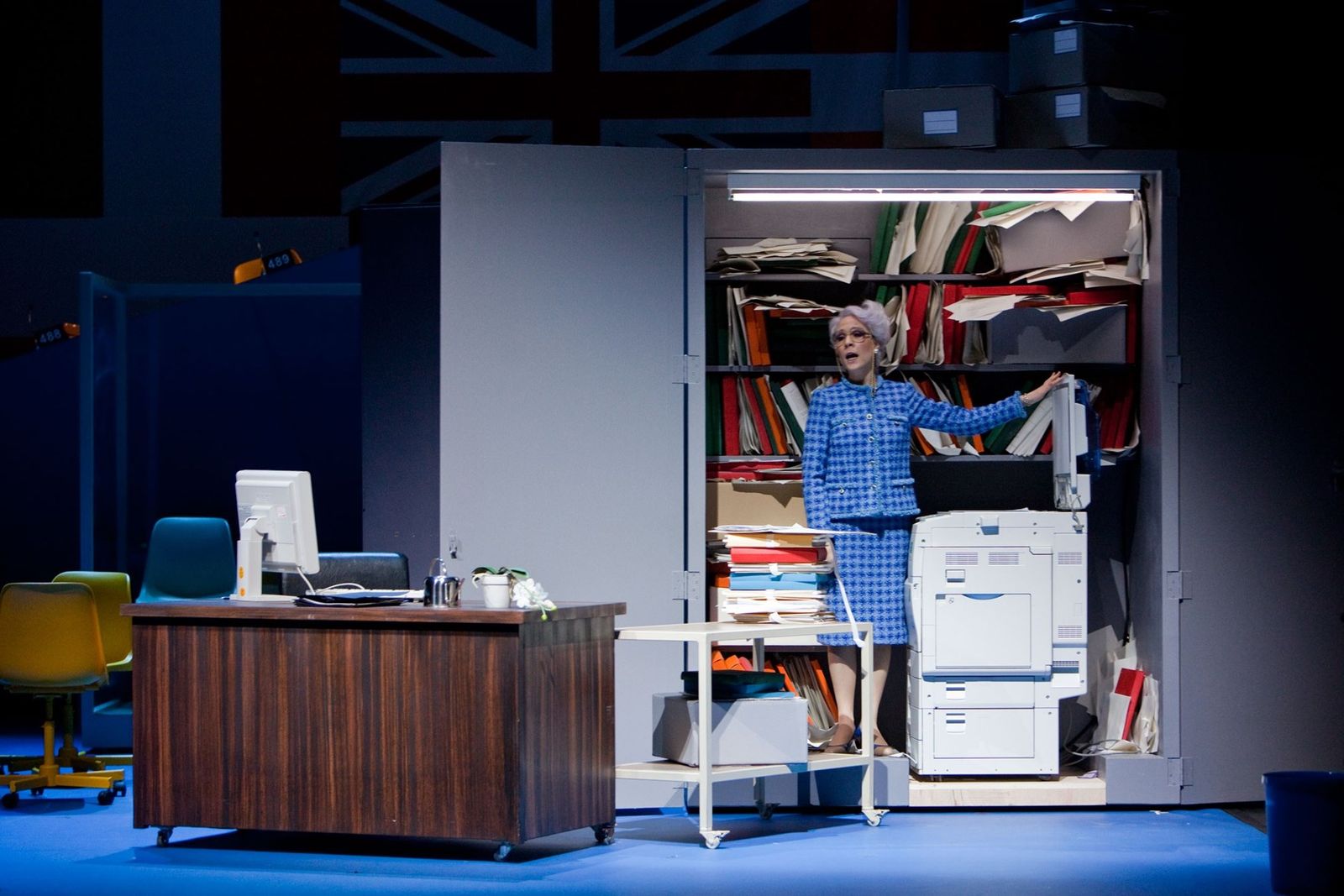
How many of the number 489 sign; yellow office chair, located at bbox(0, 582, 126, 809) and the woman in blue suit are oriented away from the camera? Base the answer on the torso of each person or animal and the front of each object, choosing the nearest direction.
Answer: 1

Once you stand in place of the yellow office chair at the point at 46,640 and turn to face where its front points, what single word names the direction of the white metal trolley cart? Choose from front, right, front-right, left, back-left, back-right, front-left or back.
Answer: back-right

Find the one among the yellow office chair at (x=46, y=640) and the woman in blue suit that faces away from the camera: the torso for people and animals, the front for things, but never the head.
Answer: the yellow office chair

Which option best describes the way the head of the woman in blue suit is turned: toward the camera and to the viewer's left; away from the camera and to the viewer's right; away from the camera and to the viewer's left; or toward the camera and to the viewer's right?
toward the camera and to the viewer's left

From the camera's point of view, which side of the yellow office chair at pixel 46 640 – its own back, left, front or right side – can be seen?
back

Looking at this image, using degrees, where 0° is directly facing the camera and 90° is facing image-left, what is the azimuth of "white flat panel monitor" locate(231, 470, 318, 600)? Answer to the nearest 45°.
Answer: approximately 225°
